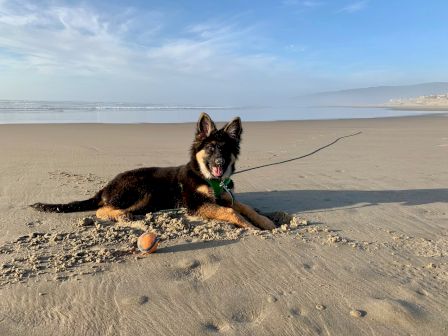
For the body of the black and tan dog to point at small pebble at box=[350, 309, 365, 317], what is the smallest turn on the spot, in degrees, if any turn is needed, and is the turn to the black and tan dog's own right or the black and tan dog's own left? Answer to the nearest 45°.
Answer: approximately 45° to the black and tan dog's own right

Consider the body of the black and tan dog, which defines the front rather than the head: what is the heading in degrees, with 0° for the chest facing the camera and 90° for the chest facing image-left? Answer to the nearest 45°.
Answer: approximately 315°

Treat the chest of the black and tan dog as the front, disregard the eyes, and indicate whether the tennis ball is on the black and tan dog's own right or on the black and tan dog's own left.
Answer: on the black and tan dog's own right

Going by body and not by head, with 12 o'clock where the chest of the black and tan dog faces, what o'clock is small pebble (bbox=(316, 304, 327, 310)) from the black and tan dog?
The small pebble is roughly at 1 o'clock from the black and tan dog.

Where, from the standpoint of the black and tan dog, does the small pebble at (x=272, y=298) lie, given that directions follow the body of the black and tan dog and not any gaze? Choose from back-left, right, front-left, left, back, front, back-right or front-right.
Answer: front-right
